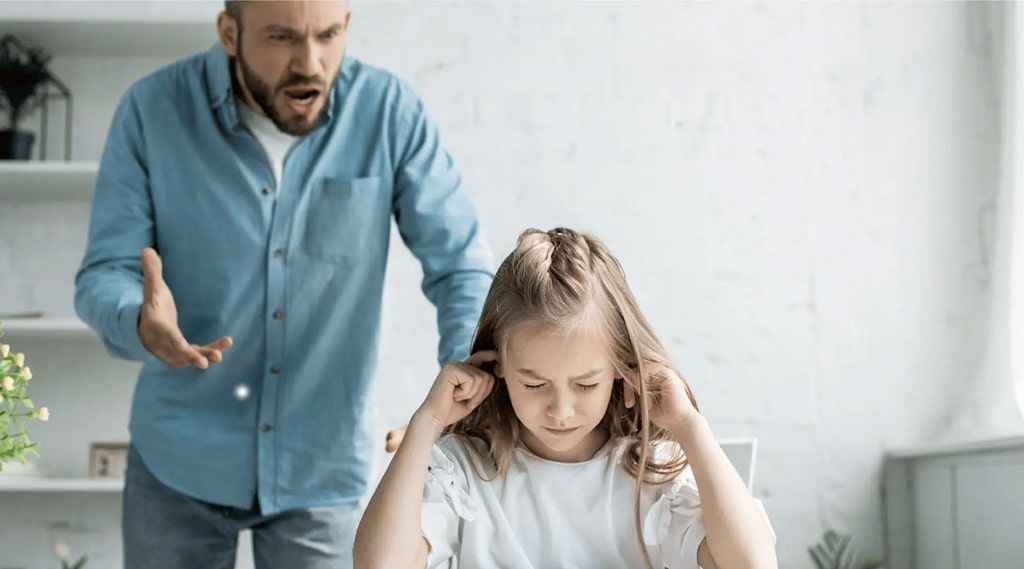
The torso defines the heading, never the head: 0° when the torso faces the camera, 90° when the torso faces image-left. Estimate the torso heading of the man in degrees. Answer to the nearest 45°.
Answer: approximately 0°

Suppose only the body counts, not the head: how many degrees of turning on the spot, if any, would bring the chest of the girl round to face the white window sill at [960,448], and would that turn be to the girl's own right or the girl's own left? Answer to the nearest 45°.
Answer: approximately 135° to the girl's own left

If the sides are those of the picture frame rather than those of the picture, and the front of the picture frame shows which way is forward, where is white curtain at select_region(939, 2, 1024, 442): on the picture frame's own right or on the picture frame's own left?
on the picture frame's own left

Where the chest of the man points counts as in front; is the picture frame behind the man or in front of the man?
behind

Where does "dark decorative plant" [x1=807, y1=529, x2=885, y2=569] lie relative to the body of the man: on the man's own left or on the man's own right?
on the man's own left

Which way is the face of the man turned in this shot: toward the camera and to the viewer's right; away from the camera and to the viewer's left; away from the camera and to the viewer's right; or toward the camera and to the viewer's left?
toward the camera and to the viewer's right

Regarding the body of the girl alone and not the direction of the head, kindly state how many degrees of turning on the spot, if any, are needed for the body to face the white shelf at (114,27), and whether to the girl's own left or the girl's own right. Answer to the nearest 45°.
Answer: approximately 135° to the girl's own right
